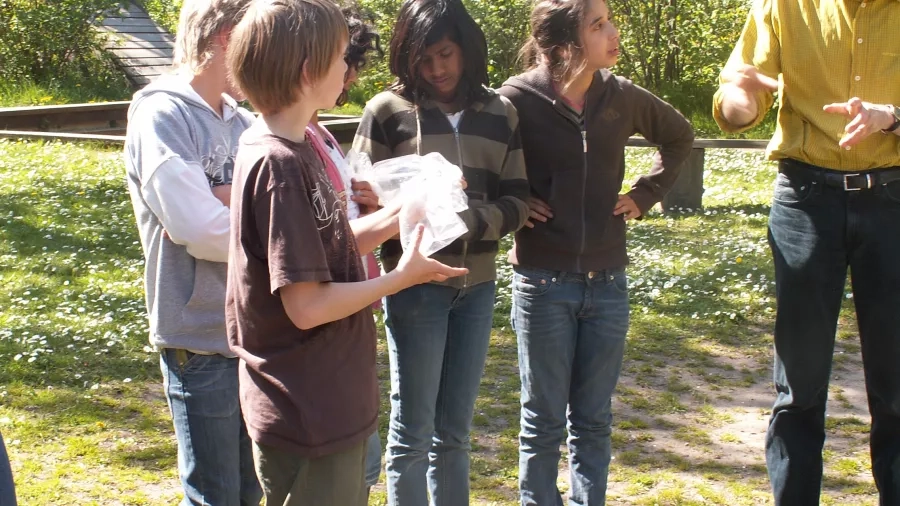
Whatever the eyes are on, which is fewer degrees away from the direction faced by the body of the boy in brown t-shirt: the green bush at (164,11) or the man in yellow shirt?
the man in yellow shirt

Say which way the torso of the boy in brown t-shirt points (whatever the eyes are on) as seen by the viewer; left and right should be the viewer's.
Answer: facing to the right of the viewer

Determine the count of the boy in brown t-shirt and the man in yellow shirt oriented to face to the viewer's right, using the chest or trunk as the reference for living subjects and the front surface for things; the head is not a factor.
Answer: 1

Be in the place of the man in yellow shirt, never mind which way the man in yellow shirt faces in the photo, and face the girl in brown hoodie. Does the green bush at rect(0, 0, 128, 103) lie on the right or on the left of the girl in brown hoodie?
right

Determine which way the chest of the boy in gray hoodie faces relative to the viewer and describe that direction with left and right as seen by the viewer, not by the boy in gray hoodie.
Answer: facing the viewer and to the right of the viewer

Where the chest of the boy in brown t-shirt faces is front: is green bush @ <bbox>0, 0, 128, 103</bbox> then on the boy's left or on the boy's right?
on the boy's left

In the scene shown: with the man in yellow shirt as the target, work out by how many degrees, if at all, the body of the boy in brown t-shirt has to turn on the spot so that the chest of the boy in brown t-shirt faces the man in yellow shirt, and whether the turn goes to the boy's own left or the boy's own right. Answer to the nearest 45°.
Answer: approximately 45° to the boy's own left

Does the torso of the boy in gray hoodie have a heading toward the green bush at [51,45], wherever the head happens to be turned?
no

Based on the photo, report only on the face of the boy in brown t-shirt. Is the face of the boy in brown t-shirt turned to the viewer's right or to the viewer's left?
to the viewer's right

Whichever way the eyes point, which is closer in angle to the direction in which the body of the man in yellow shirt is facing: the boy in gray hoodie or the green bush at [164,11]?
the boy in gray hoodie

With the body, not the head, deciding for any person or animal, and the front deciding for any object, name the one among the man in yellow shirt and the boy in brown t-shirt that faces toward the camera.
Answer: the man in yellow shirt

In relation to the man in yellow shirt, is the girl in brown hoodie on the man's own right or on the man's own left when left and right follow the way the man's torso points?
on the man's own right

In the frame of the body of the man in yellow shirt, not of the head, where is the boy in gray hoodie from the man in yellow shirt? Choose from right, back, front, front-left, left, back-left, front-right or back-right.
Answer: front-right

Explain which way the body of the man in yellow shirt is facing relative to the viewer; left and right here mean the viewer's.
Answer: facing the viewer

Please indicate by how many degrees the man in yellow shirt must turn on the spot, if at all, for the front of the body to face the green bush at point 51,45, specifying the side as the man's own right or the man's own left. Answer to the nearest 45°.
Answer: approximately 135° to the man's own right

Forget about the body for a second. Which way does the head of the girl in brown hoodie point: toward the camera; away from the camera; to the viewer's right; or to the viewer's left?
to the viewer's right
